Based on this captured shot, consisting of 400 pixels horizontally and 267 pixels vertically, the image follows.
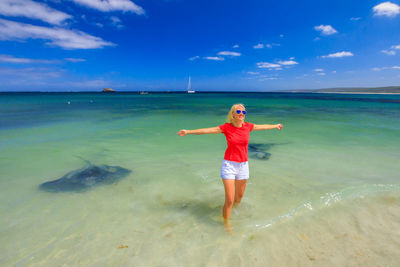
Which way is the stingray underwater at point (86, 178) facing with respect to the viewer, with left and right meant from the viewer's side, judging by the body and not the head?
facing the viewer and to the right of the viewer

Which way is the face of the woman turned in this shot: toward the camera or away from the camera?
toward the camera

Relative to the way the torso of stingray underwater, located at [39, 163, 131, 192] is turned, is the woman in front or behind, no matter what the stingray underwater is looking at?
in front
